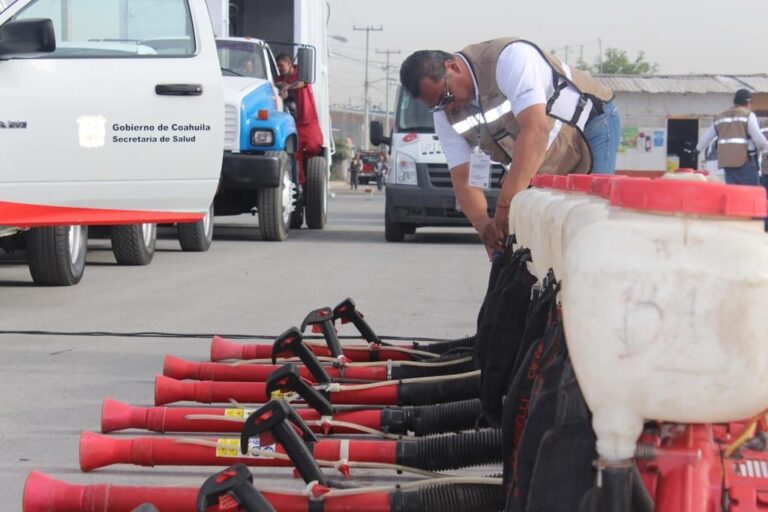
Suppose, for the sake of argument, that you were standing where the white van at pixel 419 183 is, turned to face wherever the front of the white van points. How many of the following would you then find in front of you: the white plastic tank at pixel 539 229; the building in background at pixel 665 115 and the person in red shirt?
1

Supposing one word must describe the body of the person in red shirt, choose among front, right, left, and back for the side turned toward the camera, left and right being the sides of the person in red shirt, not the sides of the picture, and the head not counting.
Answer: left

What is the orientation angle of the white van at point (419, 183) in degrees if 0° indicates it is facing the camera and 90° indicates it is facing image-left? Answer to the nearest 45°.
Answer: approximately 0°

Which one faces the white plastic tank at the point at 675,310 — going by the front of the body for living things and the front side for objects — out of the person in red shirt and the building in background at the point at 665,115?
the building in background

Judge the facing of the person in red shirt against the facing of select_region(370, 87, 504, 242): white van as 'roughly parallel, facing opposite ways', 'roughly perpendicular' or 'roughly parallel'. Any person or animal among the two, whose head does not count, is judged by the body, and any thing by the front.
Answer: roughly perpendicular

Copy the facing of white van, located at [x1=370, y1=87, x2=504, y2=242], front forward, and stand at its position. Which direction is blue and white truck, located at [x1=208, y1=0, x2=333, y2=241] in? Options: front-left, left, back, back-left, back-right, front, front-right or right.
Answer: right

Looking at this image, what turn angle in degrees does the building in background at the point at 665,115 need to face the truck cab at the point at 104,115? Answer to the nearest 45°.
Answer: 0° — it already faces it
